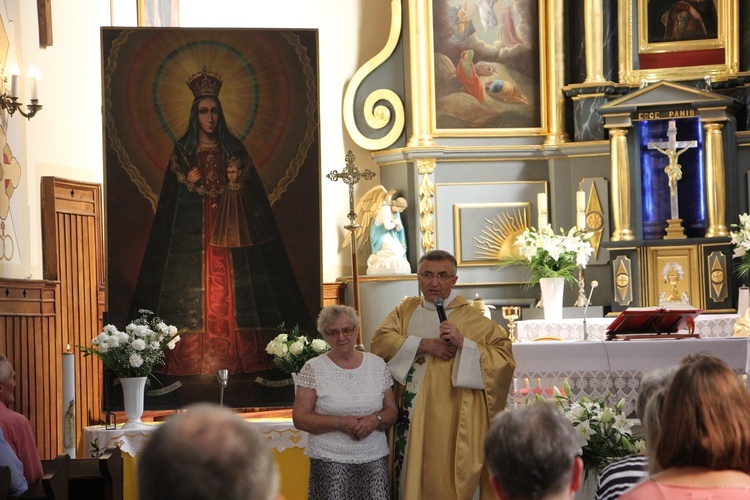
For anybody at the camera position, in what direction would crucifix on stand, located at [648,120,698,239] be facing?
facing the viewer

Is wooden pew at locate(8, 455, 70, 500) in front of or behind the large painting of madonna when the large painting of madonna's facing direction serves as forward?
in front

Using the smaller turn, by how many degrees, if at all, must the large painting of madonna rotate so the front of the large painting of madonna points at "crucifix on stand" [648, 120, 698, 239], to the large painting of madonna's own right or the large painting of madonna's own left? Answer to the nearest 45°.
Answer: approximately 135° to the large painting of madonna's own left

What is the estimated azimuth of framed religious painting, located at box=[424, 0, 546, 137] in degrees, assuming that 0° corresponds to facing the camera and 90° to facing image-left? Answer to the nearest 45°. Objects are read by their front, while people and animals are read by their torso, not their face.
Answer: approximately 0°

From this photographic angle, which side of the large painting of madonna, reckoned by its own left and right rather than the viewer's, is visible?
front

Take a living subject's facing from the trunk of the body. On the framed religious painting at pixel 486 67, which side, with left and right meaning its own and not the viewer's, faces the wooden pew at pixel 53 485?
front

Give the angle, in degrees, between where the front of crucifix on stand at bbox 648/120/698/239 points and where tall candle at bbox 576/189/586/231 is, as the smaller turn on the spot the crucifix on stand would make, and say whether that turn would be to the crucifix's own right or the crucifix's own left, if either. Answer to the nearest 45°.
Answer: approximately 45° to the crucifix's own right

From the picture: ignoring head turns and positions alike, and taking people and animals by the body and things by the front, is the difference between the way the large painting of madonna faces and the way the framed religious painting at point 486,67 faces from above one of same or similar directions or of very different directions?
same or similar directions

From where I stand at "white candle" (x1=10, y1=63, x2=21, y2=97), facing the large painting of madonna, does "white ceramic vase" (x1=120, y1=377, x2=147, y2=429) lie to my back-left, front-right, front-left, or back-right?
front-right

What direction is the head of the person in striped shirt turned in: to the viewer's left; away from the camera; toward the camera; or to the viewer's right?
away from the camera

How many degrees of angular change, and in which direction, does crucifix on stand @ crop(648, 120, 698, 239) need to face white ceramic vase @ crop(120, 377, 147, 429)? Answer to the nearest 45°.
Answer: approximately 45° to its right

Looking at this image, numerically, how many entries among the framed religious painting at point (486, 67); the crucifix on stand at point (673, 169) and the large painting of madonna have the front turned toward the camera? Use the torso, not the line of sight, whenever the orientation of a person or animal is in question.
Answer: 3
